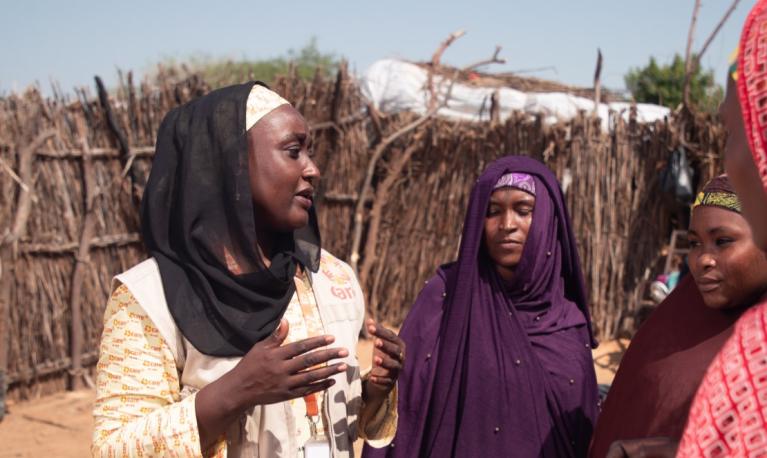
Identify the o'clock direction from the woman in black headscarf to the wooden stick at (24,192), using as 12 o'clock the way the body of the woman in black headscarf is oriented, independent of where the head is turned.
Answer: The wooden stick is roughly at 7 o'clock from the woman in black headscarf.

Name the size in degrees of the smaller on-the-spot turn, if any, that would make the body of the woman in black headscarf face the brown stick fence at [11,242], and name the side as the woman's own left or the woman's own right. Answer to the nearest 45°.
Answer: approximately 135° to the woman's own left

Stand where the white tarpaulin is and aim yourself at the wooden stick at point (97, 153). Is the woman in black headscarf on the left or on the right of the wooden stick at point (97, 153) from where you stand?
left

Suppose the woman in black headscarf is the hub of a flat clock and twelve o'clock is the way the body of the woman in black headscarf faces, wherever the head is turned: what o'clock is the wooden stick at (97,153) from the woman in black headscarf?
The wooden stick is roughly at 7 o'clock from the woman in black headscarf.

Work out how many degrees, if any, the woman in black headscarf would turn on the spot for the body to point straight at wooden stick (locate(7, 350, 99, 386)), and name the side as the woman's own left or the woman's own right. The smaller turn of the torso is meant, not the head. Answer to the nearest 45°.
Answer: approximately 135° to the woman's own left

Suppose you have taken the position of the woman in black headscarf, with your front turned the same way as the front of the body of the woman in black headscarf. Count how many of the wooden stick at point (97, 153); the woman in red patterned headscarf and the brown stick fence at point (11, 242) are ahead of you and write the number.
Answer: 1

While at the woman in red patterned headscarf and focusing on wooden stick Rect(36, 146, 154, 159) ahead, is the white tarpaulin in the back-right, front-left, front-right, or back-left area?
front-right

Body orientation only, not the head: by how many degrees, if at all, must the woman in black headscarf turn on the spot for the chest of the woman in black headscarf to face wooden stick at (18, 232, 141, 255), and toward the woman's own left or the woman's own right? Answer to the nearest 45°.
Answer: approximately 135° to the woman's own left

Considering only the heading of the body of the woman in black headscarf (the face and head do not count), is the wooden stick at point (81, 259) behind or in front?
behind

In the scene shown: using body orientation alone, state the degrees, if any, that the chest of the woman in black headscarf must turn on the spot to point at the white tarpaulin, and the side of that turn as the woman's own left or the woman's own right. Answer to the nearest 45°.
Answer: approximately 135° to the woman's own left
